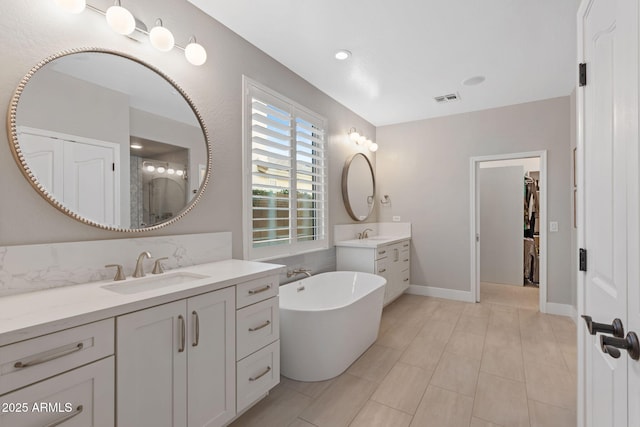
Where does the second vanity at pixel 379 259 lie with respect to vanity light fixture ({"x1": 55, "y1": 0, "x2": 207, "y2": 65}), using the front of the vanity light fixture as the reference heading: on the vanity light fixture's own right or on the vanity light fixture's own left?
on the vanity light fixture's own left

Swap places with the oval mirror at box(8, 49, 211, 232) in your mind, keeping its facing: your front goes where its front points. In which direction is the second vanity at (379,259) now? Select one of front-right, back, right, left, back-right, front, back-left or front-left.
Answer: front-left

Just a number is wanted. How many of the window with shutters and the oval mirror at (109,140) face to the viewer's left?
0

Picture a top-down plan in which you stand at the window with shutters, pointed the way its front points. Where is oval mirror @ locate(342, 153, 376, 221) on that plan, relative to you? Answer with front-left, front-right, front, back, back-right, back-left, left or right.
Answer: left

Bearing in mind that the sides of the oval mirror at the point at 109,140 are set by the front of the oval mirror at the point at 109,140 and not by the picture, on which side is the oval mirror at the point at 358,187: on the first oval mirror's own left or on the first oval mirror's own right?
on the first oval mirror's own left

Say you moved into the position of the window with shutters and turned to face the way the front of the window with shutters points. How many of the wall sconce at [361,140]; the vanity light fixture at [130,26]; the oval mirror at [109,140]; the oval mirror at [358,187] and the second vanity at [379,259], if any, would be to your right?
2

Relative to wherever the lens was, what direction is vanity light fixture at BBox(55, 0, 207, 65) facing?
facing the viewer and to the right of the viewer

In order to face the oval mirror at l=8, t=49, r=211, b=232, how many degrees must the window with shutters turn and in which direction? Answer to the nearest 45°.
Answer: approximately 90° to its right

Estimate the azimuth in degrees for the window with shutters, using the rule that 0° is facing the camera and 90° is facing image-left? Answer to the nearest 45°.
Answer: approximately 315°
